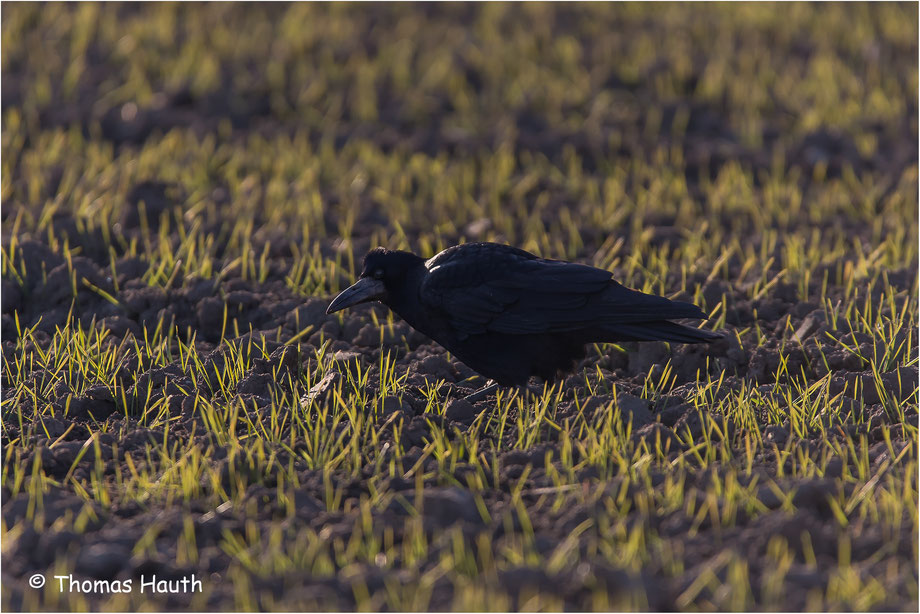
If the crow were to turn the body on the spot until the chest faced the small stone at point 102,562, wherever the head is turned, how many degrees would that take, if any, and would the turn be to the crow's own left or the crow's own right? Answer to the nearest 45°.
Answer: approximately 45° to the crow's own left

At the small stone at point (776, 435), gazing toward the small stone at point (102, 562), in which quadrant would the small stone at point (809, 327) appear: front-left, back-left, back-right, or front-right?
back-right

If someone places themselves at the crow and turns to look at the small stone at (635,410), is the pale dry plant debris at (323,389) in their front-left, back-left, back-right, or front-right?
back-right

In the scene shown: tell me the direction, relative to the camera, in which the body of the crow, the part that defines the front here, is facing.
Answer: to the viewer's left

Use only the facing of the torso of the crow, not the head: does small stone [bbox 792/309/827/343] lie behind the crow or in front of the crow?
behind

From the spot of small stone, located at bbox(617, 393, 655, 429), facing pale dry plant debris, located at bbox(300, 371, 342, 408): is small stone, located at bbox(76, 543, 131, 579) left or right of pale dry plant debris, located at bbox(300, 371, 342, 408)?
left

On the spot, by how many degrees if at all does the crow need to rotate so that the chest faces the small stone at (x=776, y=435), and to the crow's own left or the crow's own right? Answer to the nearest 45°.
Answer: approximately 135° to the crow's own left

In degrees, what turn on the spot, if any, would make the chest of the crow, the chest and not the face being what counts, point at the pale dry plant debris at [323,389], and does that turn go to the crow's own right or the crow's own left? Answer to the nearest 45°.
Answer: approximately 45° to the crow's own left

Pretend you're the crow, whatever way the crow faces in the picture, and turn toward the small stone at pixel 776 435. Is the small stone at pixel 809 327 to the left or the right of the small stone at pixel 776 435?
left

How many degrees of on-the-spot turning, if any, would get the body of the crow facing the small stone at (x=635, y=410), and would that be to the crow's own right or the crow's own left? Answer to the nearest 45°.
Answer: approximately 135° to the crow's own left
